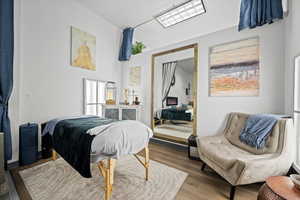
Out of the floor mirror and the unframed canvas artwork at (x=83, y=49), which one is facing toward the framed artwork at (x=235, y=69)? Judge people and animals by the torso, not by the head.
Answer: the unframed canvas artwork at (x=83, y=49)

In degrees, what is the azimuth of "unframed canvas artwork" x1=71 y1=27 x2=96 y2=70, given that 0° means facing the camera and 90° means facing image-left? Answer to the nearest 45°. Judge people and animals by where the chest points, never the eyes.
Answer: approximately 315°

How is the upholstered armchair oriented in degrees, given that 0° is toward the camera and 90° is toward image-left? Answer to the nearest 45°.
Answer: approximately 45°

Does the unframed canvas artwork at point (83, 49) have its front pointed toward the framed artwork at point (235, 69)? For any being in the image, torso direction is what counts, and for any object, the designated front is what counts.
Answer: yes

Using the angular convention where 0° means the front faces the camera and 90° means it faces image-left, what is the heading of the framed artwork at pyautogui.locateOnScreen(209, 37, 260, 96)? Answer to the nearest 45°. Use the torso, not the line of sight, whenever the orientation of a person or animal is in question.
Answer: approximately 45°

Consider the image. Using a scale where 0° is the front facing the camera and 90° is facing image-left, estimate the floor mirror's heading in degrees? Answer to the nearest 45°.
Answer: approximately 45°
